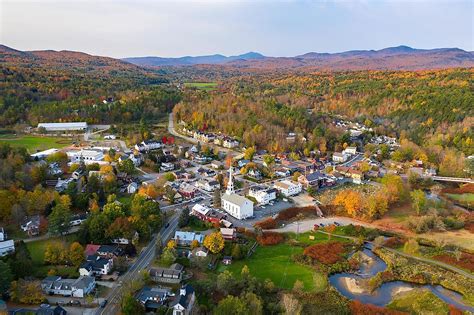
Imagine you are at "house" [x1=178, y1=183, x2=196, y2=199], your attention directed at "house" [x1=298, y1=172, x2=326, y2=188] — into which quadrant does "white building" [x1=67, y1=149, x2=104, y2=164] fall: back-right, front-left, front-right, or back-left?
back-left

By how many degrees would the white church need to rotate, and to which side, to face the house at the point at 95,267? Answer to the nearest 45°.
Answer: approximately 90° to its left

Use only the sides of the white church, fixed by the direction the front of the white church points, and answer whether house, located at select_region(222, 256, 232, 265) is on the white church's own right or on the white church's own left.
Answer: on the white church's own left

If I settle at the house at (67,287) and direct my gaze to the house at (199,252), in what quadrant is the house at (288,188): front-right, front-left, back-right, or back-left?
front-left

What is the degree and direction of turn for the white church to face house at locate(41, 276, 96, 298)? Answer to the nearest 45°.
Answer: approximately 90° to its left

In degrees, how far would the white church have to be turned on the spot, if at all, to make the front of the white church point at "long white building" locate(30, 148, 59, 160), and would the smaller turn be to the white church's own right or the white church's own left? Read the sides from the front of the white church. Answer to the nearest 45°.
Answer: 0° — it already faces it

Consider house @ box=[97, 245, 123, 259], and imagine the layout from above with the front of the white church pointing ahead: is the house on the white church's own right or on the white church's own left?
on the white church's own left

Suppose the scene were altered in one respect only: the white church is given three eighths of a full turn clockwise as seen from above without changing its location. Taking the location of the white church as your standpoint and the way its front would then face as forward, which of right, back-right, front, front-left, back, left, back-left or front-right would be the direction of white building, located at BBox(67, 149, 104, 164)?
back-left

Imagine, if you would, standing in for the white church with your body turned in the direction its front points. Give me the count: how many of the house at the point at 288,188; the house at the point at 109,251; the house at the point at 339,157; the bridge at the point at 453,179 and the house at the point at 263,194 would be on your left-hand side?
1

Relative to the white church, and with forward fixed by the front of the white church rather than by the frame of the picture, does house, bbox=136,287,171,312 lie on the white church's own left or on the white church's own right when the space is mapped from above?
on the white church's own left

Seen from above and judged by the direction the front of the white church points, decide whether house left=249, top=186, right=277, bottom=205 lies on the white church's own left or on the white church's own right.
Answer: on the white church's own right

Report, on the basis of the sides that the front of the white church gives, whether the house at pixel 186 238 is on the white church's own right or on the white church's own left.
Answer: on the white church's own left

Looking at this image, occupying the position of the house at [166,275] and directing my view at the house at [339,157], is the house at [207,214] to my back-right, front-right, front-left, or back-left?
front-left

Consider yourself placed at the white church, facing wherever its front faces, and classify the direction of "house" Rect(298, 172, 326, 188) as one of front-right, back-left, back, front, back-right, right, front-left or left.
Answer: right

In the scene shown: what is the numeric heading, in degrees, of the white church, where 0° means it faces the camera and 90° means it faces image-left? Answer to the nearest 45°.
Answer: approximately 135°

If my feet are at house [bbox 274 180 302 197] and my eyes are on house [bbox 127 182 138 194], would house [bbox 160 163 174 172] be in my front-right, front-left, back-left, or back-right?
front-right

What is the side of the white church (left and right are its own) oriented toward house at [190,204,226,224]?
left
